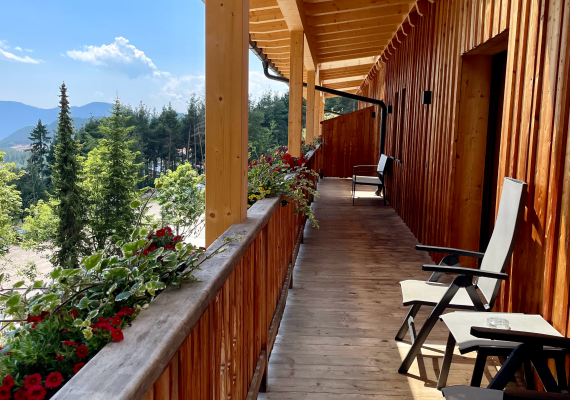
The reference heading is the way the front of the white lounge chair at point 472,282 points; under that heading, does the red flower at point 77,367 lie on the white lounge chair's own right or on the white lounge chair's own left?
on the white lounge chair's own left

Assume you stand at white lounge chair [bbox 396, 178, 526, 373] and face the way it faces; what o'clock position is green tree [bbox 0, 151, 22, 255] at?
The green tree is roughly at 1 o'clock from the white lounge chair.

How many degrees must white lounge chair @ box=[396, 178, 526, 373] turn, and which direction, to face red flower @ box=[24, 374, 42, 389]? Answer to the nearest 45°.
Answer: approximately 90° to its left

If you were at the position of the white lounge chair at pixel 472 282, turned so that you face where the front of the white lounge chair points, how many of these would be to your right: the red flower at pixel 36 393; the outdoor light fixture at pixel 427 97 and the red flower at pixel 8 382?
1

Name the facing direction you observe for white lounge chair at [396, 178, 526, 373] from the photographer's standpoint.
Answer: facing to the left of the viewer

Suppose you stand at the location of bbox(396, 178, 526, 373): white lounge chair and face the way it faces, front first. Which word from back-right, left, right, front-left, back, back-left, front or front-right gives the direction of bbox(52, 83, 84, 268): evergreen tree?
front-right
